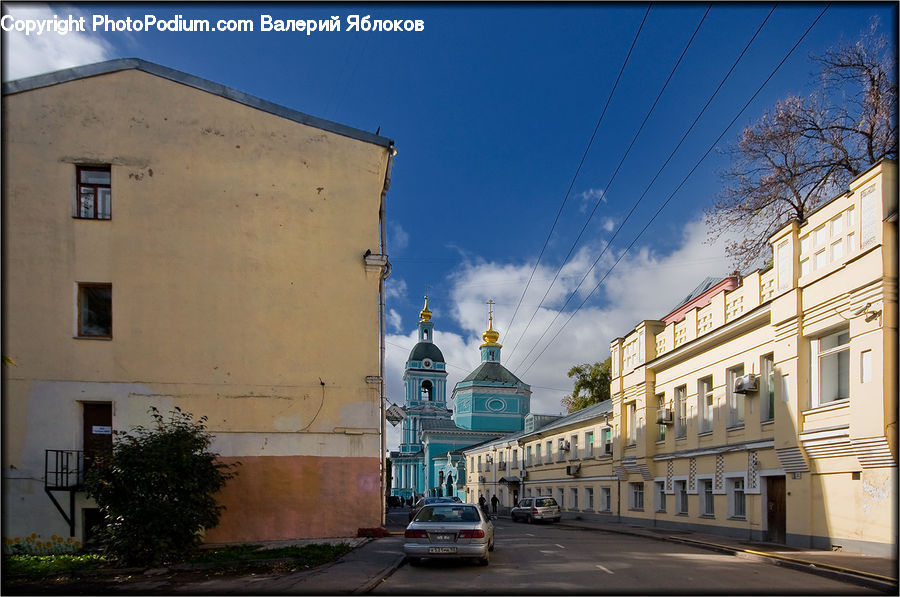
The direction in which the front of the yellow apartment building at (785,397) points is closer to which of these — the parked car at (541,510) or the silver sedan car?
the silver sedan car

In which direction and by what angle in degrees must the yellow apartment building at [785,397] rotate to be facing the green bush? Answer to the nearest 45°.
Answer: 0° — it already faces it

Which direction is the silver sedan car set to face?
away from the camera

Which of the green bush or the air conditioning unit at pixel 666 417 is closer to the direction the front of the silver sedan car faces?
the air conditioning unit

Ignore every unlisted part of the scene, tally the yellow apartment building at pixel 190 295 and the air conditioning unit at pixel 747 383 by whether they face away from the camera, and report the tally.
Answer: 0

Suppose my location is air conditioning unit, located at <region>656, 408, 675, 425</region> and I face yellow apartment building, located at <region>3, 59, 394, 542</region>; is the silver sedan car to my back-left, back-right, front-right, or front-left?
front-left

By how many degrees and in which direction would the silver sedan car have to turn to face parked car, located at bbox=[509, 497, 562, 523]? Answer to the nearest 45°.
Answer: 0° — it already faces it

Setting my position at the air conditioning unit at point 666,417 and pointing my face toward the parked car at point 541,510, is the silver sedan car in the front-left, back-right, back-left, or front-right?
back-left

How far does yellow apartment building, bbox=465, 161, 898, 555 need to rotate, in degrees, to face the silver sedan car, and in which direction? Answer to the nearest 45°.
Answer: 0° — it already faces it

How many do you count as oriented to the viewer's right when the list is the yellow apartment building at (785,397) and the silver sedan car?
0

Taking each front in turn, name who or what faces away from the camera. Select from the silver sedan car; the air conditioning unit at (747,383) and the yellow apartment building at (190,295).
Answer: the silver sedan car

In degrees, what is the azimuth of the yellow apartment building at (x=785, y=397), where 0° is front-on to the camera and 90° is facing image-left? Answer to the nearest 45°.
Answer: approximately 45°
